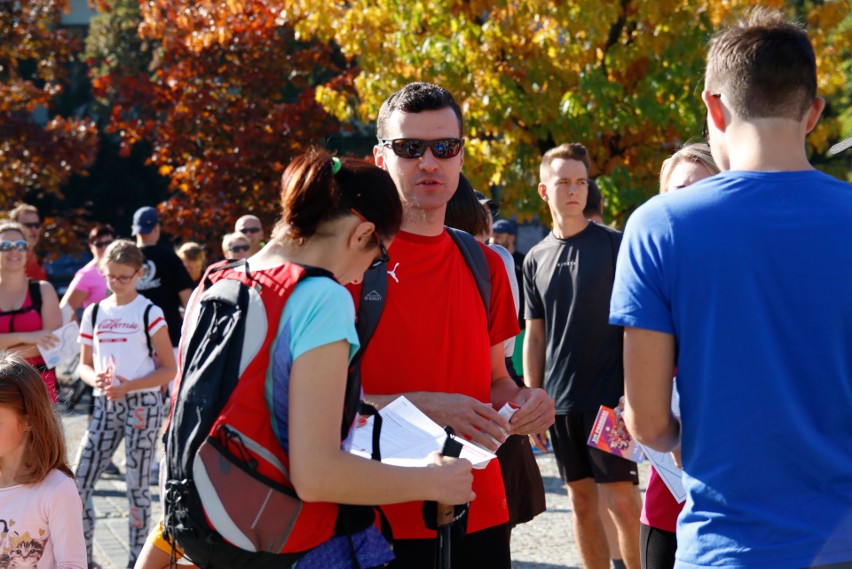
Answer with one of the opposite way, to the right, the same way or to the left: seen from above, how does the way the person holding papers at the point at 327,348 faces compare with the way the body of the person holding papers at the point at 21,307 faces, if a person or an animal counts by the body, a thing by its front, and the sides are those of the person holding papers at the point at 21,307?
to the left

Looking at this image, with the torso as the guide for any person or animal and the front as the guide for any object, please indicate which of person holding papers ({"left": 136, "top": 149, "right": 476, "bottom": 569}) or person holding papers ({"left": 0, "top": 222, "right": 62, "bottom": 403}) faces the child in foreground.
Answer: person holding papers ({"left": 0, "top": 222, "right": 62, "bottom": 403})

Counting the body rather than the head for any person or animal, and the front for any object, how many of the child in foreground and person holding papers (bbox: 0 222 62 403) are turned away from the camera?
0

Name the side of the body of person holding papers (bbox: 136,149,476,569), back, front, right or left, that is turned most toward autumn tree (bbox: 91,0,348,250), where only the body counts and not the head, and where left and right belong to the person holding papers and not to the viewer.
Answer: left

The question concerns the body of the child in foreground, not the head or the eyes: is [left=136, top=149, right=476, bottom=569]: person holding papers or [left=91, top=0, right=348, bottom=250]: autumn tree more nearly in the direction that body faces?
the person holding papers

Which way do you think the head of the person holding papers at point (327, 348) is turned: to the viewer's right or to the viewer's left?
to the viewer's right

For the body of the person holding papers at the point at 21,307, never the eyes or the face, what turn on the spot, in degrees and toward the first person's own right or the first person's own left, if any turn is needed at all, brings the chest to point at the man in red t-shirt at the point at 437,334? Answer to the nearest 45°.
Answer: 0° — they already face them

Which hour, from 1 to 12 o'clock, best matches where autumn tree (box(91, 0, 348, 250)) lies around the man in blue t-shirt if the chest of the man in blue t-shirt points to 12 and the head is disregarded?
The autumn tree is roughly at 11 o'clock from the man in blue t-shirt.

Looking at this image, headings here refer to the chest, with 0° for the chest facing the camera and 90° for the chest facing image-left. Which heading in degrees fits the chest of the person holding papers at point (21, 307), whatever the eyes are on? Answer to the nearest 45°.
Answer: approximately 0°

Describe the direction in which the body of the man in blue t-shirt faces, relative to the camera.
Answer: away from the camera

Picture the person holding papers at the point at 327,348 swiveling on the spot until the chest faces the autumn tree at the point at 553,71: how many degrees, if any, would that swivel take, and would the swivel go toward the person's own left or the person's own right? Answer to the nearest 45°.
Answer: approximately 90° to the person's own left

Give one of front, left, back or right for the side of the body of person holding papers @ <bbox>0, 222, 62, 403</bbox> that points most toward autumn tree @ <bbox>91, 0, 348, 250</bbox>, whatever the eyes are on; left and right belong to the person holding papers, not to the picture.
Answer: back

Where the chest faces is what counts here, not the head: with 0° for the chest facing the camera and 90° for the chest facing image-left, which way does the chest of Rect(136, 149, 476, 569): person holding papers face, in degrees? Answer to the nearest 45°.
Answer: approximately 270°
